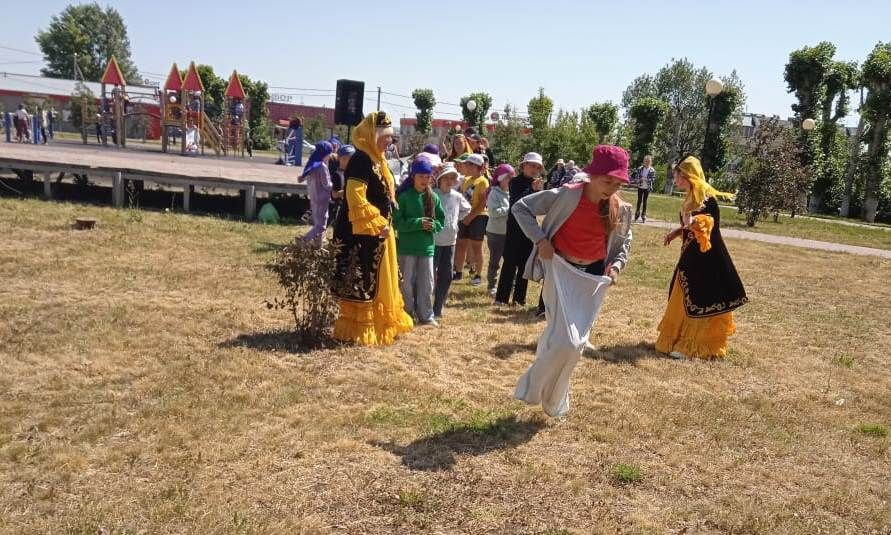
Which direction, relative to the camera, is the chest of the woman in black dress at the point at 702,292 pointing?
to the viewer's left

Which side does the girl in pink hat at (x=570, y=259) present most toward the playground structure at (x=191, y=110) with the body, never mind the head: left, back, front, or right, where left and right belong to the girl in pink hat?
back

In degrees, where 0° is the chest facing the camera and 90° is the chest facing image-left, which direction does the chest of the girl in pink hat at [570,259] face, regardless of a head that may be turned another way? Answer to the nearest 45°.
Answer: approximately 315°

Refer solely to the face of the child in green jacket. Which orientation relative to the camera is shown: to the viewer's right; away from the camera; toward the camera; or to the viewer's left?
toward the camera

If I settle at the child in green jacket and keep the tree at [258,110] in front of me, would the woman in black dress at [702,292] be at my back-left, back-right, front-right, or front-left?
back-right

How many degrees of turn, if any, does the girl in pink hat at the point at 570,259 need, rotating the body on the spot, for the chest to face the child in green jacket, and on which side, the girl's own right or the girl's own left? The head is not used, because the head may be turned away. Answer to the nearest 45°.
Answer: approximately 180°

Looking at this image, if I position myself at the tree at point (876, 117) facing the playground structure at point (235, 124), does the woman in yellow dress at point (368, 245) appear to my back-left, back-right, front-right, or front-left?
front-left

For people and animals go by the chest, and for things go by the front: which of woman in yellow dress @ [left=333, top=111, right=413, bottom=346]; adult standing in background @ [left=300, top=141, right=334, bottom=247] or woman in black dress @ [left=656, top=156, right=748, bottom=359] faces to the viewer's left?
the woman in black dress

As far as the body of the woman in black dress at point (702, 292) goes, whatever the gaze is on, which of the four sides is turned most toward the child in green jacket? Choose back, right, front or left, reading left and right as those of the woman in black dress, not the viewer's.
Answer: front

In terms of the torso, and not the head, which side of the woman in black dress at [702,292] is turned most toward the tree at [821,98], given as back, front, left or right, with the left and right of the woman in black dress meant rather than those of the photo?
right

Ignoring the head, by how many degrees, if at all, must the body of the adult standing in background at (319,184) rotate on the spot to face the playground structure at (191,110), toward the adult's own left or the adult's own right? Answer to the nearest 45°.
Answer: approximately 90° to the adult's own left

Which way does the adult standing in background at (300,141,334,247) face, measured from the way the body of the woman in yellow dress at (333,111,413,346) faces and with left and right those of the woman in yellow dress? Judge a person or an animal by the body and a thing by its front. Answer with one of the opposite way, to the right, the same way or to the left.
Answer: the same way

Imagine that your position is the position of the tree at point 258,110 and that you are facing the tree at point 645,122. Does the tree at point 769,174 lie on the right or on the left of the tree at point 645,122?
right

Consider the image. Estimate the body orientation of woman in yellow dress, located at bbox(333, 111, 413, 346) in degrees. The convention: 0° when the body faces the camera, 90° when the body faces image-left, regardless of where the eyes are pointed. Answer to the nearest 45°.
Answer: approximately 270°

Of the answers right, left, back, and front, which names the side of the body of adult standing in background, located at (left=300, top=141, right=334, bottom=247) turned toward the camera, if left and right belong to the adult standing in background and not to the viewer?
right
